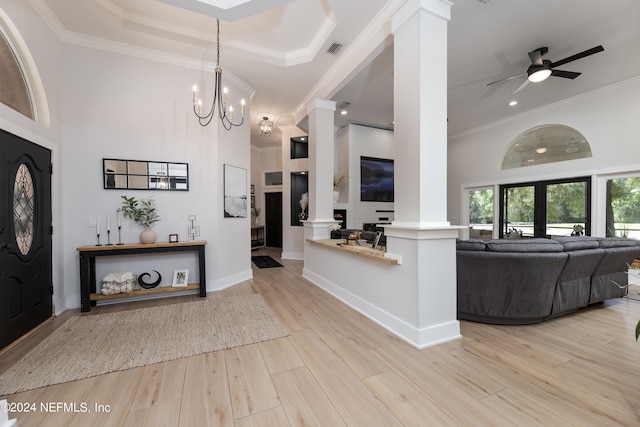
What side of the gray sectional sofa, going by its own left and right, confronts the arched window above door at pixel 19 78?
left

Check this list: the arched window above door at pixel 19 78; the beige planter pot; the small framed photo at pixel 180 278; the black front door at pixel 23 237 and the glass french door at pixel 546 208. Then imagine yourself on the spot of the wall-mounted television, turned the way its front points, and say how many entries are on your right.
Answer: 4

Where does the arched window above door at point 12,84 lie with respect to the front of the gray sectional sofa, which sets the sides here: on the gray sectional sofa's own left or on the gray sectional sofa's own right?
on the gray sectional sofa's own left

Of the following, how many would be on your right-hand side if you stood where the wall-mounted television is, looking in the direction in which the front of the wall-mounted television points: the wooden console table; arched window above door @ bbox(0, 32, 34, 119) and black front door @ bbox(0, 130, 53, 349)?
3

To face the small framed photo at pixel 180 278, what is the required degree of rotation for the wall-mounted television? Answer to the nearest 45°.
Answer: approximately 90° to its right

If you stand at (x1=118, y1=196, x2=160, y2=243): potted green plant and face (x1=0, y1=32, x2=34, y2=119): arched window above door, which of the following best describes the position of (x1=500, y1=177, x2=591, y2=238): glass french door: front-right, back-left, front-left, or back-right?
back-left

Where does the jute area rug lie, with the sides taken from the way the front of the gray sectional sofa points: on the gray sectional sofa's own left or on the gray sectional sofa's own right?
on the gray sectional sofa's own left

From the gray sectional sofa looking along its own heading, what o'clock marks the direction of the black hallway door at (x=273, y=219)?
The black hallway door is roughly at 11 o'clock from the gray sectional sofa.

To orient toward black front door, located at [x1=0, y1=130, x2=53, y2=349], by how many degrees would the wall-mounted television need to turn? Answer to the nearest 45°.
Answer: approximately 90° to its right

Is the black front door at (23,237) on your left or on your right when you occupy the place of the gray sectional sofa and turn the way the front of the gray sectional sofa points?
on your left

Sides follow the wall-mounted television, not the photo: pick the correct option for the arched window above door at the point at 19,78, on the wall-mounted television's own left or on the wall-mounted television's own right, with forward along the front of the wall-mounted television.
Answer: on the wall-mounted television's own right

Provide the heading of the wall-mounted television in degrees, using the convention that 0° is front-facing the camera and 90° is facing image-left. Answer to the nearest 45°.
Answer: approximately 315°

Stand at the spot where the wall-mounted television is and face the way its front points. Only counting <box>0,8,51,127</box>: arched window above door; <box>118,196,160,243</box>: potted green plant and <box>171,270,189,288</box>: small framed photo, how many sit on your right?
3
